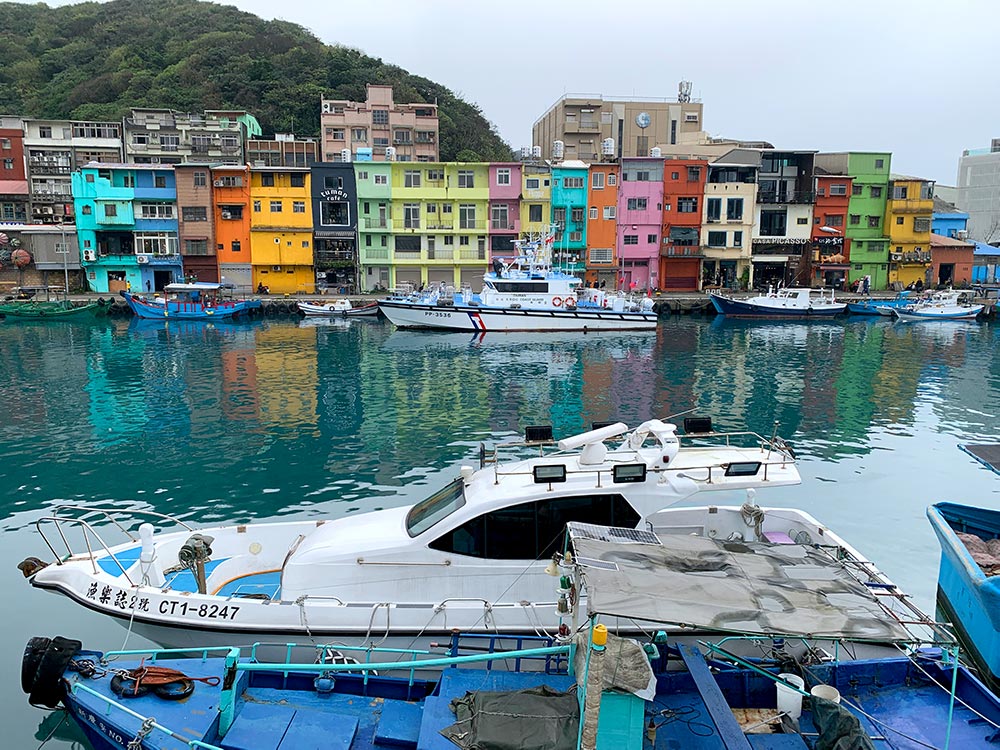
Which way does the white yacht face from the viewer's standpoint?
to the viewer's left

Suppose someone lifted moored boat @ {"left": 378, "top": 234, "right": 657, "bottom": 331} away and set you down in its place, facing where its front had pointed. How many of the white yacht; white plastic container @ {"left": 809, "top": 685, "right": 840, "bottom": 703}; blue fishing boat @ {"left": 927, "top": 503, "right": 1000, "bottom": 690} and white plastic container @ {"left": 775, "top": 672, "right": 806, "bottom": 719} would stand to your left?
4

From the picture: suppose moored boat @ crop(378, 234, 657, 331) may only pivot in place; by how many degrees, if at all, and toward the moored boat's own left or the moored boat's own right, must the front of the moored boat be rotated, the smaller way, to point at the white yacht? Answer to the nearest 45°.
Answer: approximately 90° to the moored boat's own left

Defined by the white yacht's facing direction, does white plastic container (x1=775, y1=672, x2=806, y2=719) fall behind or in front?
behind

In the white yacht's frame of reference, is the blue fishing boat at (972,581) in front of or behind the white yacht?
behind

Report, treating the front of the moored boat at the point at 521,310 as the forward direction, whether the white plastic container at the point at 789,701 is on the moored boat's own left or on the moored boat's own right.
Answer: on the moored boat's own left

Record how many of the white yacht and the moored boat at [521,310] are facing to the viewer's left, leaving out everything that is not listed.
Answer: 2

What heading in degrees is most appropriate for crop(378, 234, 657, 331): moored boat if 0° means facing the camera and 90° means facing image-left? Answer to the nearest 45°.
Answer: approximately 90°
